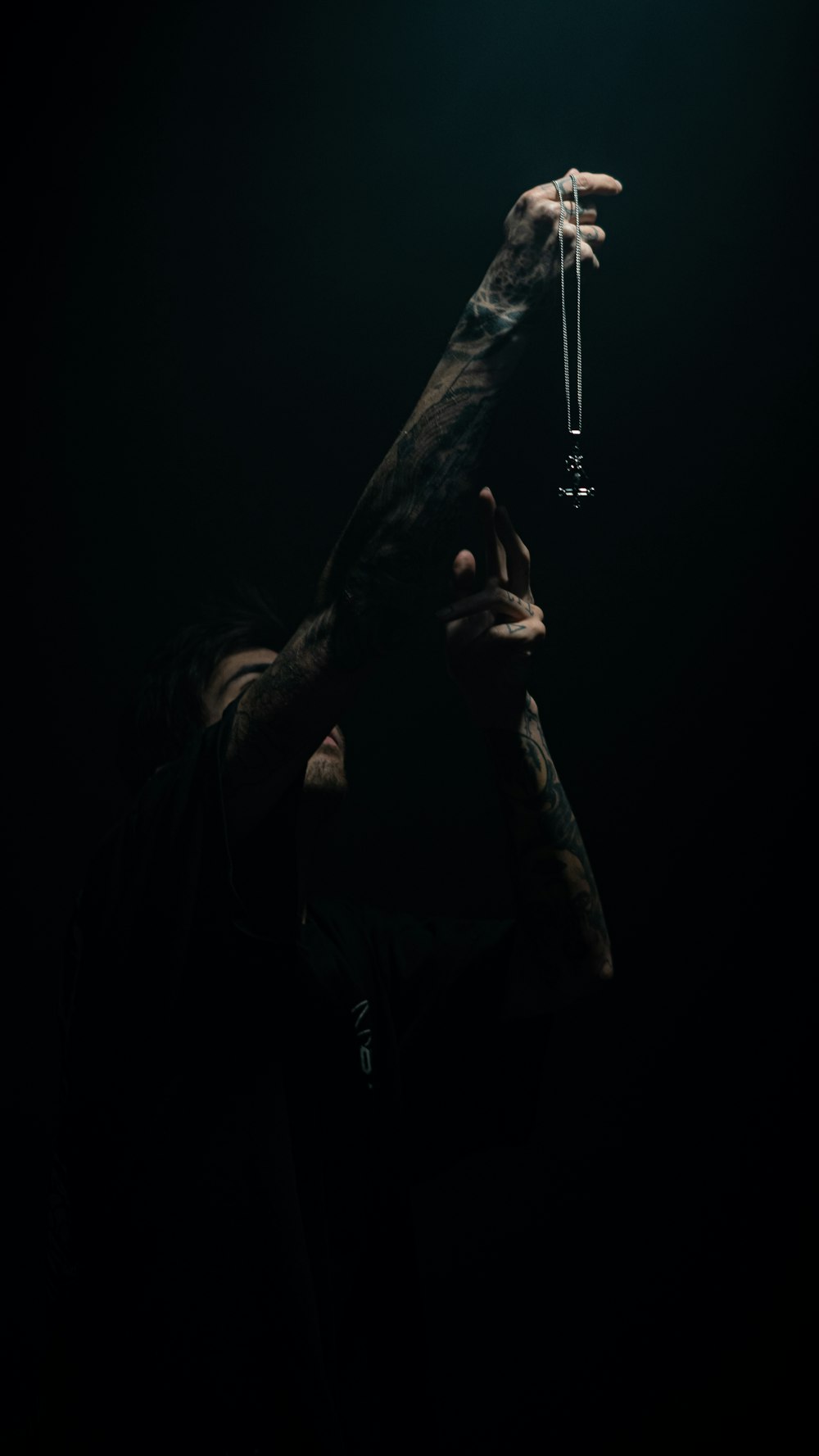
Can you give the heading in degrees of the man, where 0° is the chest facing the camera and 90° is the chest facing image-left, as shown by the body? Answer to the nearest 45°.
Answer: approximately 315°
